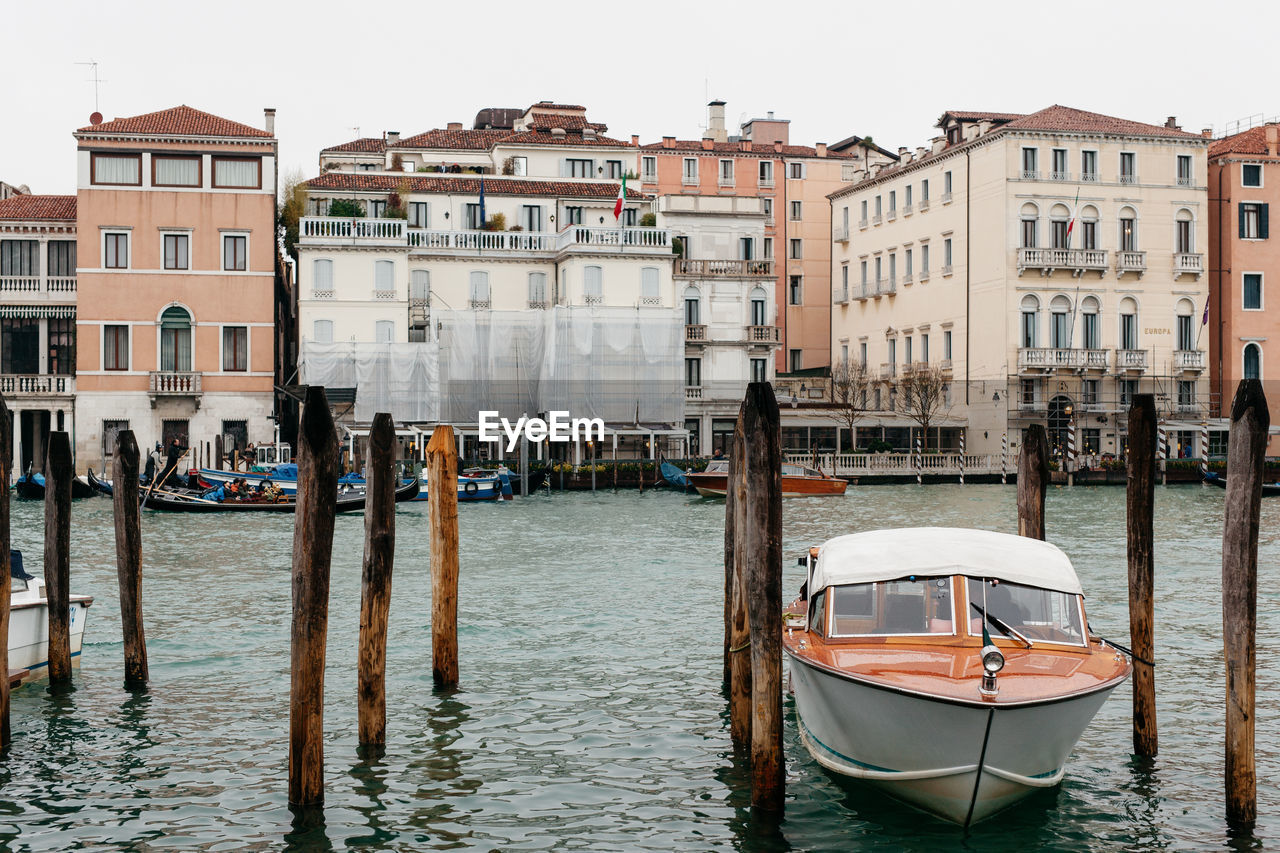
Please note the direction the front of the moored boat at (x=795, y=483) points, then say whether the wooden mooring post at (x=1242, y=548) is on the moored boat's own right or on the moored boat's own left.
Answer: on the moored boat's own left

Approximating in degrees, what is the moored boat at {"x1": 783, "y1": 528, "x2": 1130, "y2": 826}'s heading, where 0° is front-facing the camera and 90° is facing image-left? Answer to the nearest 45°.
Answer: approximately 0°

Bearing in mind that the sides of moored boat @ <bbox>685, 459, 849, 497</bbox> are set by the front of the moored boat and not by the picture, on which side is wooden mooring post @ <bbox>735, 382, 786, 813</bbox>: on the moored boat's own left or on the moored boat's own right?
on the moored boat's own left

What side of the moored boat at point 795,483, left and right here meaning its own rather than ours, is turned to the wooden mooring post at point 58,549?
left

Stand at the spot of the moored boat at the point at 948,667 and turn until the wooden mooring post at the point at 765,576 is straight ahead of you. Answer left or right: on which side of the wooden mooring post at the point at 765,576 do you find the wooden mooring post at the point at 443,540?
right

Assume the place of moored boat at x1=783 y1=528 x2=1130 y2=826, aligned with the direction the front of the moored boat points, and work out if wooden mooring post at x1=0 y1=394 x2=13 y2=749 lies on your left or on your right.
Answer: on your right

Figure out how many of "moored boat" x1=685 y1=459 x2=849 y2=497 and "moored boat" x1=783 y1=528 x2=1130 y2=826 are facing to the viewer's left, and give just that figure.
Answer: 1

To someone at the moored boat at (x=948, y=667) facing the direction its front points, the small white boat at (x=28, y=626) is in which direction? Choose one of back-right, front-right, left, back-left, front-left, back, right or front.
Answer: right

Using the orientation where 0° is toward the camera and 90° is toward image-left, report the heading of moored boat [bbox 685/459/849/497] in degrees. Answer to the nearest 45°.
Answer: approximately 90°

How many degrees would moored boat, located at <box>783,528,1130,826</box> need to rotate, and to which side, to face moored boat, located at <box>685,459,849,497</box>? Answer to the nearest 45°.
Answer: approximately 180°

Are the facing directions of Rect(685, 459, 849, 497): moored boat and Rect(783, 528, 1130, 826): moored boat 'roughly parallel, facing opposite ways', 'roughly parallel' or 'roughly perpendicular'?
roughly perpendicular

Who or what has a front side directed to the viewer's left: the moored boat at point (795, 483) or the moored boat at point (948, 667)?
the moored boat at point (795, 483)
